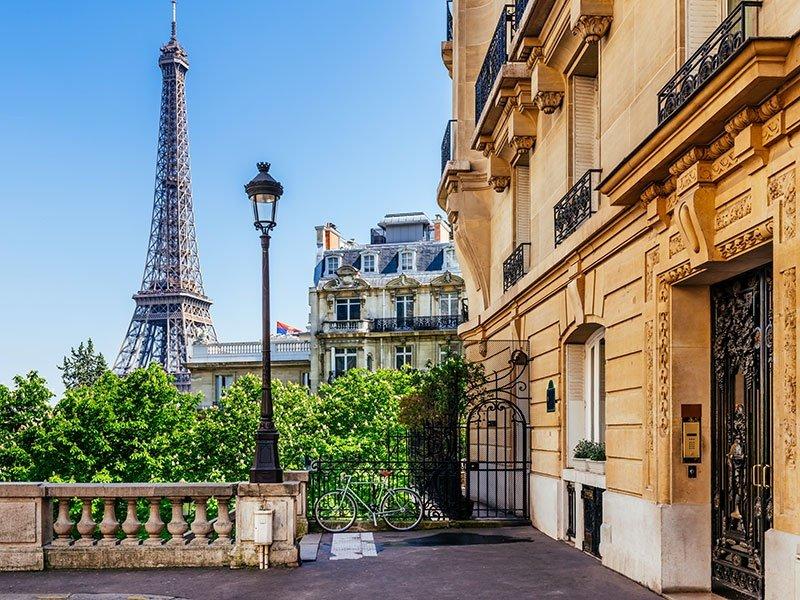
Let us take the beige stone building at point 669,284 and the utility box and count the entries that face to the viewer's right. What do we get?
0

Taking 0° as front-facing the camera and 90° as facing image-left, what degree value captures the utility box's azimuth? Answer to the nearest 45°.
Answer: approximately 0°

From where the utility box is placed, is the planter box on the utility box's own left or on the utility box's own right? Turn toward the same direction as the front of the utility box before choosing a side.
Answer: on the utility box's own left

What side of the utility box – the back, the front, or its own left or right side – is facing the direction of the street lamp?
back

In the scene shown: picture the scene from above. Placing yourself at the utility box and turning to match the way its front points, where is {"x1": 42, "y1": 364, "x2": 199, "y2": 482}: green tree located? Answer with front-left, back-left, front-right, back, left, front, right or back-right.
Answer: back

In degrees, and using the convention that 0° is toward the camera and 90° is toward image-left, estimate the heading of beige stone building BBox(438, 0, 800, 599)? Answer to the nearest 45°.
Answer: approximately 45°
